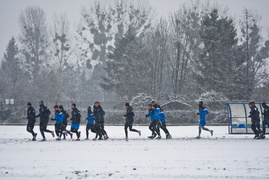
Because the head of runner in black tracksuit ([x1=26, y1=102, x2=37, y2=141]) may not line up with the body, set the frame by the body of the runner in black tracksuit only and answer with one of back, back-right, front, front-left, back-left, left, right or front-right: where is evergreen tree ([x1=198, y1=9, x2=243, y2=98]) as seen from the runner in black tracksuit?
back-right

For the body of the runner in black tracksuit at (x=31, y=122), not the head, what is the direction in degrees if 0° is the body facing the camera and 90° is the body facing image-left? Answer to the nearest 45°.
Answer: approximately 90°
